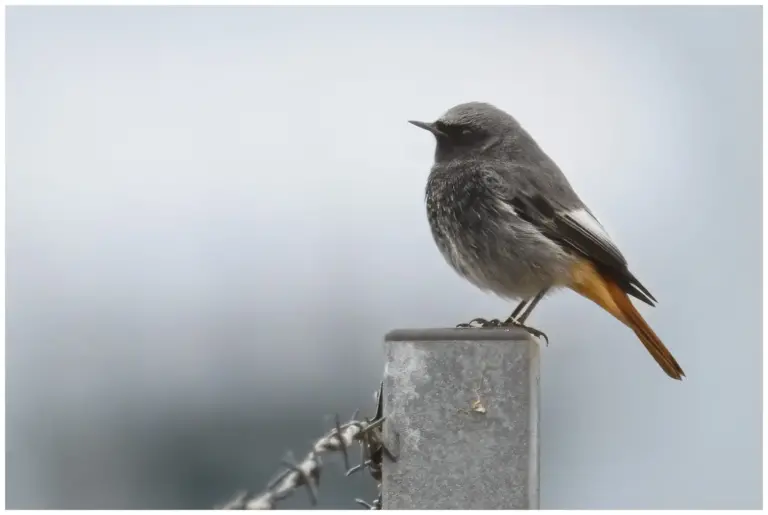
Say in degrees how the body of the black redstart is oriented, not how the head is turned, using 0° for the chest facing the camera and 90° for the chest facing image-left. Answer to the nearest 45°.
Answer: approximately 90°
